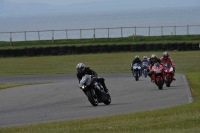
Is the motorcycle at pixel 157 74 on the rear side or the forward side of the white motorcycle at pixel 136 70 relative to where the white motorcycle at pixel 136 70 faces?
on the forward side

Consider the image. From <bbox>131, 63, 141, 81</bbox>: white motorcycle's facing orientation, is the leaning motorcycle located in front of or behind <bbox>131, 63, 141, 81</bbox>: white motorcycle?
in front

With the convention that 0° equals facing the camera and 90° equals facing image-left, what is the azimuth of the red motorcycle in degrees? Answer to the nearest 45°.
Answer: approximately 0°

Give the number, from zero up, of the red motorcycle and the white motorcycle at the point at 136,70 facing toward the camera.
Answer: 2

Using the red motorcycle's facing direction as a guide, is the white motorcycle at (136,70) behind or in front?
behind

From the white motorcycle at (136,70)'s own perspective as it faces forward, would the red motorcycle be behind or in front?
in front
